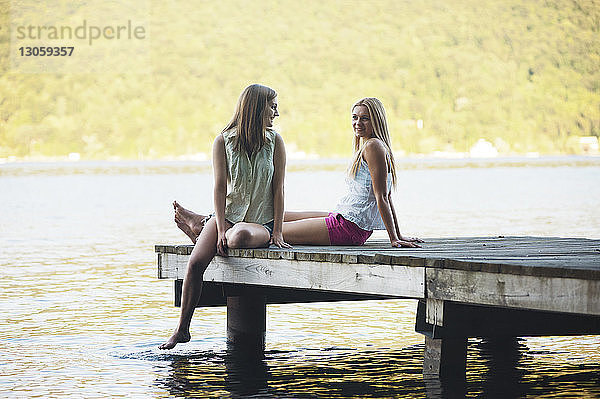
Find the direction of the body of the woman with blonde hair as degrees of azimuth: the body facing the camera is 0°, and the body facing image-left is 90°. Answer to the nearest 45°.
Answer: approximately 90°
